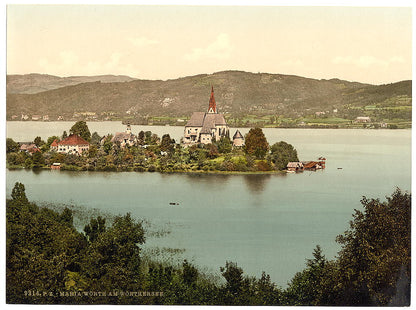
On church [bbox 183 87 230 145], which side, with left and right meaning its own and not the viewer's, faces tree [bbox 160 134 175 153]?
right

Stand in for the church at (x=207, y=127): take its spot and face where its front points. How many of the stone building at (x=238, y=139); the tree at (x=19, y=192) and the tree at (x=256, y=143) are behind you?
2

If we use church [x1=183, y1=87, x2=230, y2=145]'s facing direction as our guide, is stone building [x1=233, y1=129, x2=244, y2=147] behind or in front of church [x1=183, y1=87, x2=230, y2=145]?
behind

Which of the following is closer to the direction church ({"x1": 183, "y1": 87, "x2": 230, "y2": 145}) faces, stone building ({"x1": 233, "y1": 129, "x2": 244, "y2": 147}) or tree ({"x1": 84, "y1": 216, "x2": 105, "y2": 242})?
the tree

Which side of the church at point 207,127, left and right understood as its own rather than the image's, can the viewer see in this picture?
left
